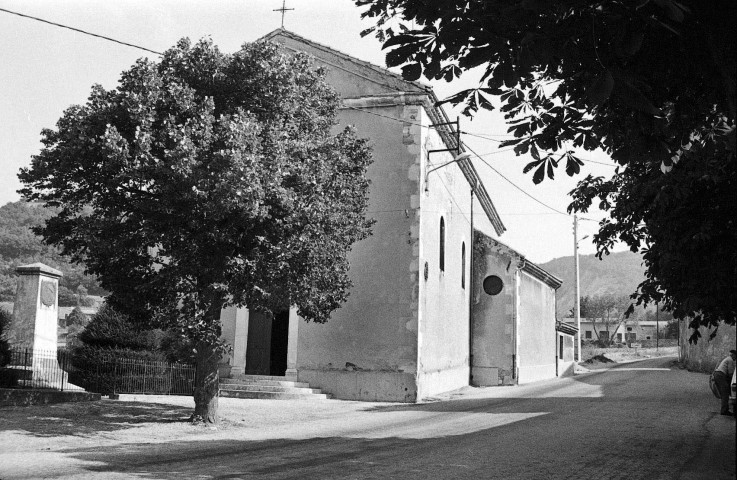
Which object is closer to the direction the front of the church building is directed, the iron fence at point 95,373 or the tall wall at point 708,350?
the iron fence

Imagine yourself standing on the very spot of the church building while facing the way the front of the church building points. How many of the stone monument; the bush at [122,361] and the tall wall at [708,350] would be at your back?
1

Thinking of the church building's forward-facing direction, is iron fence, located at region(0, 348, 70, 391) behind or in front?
in front

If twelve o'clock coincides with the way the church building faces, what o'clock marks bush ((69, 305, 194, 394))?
The bush is roughly at 1 o'clock from the church building.

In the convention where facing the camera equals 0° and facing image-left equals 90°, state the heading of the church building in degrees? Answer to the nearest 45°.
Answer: approximately 45°

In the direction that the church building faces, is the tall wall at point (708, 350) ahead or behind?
behind

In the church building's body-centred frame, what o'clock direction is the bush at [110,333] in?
The bush is roughly at 1 o'clock from the church building.

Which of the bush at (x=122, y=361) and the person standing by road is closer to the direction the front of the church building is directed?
the bush

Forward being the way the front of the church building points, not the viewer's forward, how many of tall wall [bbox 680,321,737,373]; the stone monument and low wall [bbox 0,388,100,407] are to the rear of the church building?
1

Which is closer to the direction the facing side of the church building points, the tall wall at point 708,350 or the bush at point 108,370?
the bush

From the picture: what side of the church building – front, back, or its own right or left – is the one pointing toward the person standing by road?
left

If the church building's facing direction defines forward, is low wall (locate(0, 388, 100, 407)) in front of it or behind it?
in front
